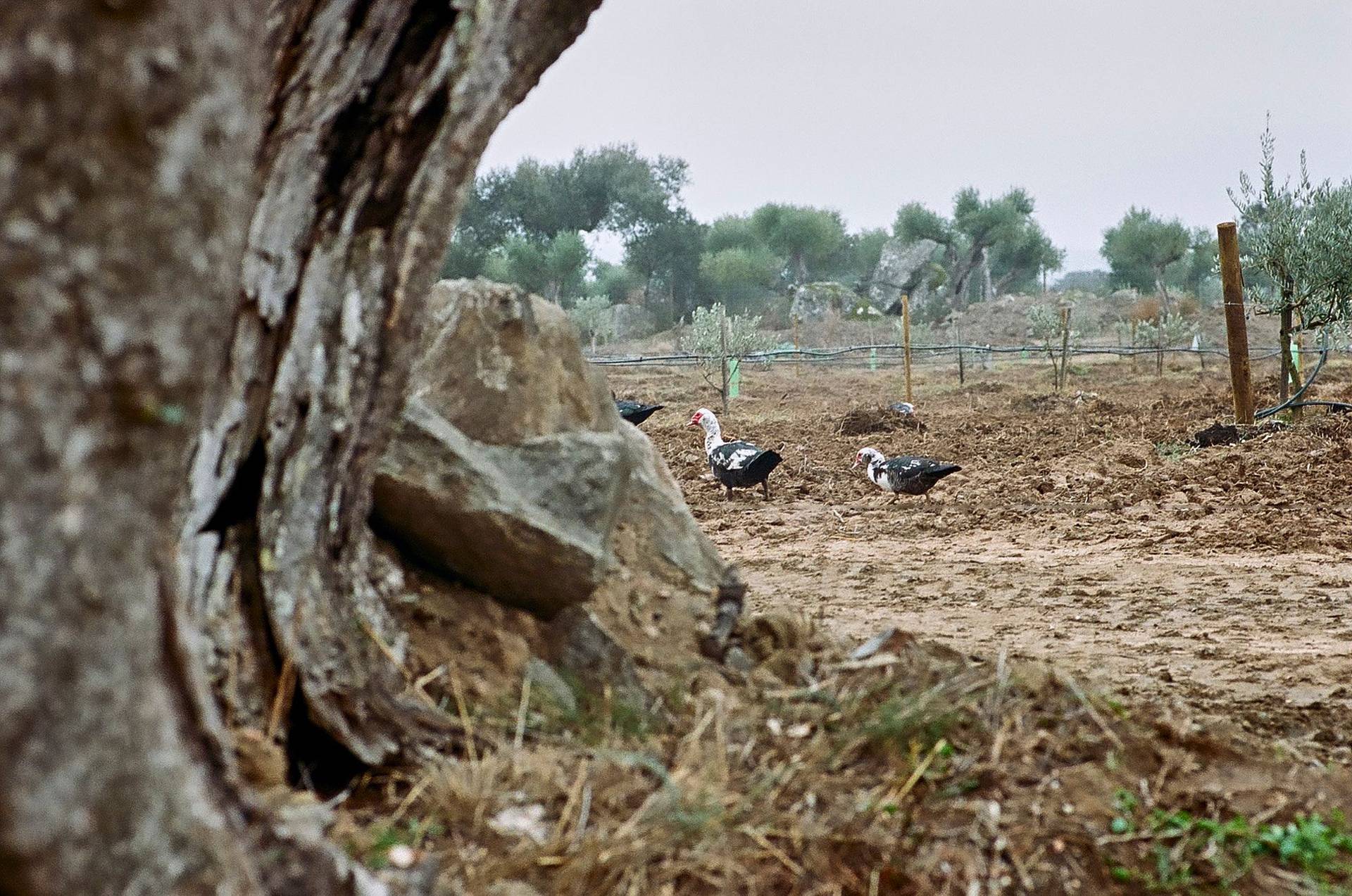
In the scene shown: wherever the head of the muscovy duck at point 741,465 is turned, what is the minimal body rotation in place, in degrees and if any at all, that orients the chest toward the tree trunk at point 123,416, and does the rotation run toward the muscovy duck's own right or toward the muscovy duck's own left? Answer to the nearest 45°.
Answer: approximately 90° to the muscovy duck's own left

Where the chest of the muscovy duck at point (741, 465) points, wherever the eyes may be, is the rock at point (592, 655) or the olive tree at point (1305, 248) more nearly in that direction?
the rock

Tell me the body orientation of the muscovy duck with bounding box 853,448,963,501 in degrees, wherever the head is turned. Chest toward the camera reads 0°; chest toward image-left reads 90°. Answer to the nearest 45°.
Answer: approximately 90°

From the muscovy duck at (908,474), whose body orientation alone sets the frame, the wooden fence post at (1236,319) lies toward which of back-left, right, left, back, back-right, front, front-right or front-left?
back-right

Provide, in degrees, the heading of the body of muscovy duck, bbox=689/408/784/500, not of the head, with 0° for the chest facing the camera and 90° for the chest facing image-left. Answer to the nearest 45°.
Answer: approximately 90°

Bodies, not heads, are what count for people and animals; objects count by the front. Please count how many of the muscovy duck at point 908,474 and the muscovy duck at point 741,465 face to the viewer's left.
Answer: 2

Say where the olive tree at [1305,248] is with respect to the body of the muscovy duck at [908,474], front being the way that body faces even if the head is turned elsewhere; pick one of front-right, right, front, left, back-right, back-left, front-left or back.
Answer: back-right

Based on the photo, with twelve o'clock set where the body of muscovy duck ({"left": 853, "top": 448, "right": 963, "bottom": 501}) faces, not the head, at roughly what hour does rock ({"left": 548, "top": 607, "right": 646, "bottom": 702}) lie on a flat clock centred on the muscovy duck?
The rock is roughly at 9 o'clock from the muscovy duck.
